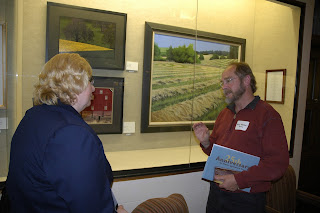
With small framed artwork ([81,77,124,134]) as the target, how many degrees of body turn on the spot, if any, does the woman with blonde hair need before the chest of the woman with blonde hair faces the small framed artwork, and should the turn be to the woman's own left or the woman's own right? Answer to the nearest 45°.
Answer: approximately 45° to the woman's own left

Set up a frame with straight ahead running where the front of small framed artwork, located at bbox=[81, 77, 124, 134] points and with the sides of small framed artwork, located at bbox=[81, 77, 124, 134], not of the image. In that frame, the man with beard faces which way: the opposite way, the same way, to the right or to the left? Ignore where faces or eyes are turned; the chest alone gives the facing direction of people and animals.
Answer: to the right

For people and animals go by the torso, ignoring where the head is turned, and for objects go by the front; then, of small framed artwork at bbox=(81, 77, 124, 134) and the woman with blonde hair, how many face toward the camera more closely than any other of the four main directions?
1

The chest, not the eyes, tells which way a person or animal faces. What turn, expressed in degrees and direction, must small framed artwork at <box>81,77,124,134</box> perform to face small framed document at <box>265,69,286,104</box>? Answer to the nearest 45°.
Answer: approximately 90° to its left

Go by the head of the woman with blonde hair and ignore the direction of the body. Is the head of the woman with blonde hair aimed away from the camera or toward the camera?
away from the camera

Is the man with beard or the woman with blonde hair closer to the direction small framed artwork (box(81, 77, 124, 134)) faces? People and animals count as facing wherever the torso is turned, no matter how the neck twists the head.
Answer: the woman with blonde hair

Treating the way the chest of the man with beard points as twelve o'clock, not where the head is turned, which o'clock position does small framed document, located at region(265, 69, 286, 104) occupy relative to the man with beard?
The small framed document is roughly at 5 o'clock from the man with beard.

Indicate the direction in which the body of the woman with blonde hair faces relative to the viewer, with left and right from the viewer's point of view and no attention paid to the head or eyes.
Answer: facing away from the viewer and to the right of the viewer

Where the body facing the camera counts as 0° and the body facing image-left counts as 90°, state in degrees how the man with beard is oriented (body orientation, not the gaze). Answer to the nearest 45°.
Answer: approximately 45°

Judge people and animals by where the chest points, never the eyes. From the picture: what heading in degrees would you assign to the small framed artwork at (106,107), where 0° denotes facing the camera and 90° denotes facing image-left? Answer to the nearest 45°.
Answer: approximately 0°
